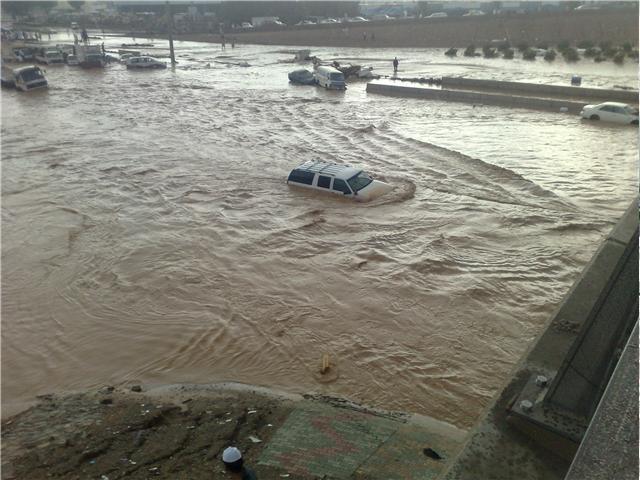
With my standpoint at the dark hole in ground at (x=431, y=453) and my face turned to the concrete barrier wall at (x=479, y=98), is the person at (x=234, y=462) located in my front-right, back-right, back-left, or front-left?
back-left

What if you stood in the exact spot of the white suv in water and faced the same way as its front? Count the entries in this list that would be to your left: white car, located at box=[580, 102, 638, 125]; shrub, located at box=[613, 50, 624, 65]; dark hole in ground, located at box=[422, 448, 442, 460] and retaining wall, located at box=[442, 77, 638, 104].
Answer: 3

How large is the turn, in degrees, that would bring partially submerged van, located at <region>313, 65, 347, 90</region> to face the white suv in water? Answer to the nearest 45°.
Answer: approximately 45° to its right

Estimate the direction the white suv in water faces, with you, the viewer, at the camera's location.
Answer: facing the viewer and to the right of the viewer

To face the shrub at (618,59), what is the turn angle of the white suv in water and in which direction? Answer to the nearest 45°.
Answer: approximately 90° to its left

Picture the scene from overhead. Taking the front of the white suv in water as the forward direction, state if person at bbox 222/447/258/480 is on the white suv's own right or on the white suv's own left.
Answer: on the white suv's own right

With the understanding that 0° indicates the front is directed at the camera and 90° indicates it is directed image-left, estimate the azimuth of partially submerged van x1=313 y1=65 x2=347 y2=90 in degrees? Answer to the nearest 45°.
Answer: approximately 315°

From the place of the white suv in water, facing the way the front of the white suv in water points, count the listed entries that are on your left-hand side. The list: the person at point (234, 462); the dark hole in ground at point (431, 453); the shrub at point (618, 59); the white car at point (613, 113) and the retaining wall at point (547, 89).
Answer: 3

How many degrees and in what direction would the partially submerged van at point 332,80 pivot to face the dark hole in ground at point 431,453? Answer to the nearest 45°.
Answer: approximately 45° to its right

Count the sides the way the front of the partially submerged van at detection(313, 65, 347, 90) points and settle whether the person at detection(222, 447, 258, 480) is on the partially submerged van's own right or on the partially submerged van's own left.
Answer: on the partially submerged van's own right

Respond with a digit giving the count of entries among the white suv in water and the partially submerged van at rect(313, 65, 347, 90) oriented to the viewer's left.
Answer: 0

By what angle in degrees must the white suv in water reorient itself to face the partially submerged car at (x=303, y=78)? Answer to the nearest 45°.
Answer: approximately 135° to its left
